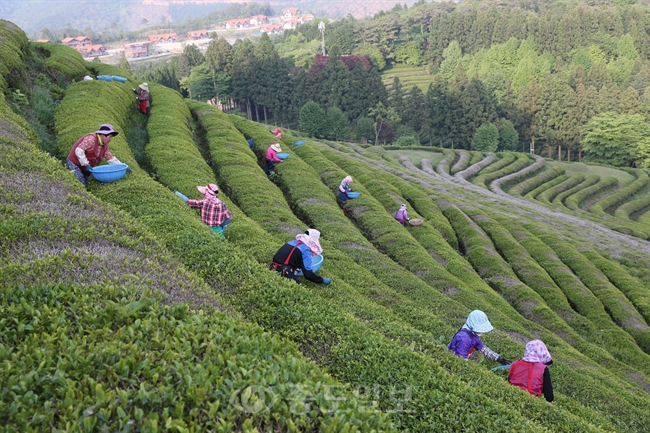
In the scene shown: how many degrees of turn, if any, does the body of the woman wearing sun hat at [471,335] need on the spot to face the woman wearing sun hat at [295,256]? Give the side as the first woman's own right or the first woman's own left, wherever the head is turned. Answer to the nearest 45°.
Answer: approximately 180°

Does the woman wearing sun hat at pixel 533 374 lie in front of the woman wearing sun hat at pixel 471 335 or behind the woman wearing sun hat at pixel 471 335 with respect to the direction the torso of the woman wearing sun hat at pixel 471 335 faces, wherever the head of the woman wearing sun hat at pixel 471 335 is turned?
in front

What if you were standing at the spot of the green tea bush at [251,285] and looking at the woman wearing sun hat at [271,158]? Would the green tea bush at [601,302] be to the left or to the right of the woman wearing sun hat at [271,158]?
right

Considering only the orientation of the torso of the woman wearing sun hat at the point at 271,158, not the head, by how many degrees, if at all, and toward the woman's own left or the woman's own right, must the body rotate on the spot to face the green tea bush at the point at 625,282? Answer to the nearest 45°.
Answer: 0° — they already face it

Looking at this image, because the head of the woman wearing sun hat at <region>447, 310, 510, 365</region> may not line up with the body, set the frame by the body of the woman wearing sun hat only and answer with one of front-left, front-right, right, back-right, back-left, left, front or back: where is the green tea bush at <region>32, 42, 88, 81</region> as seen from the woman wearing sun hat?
back-left

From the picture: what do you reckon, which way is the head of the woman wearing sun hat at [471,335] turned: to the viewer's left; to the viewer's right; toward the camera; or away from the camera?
to the viewer's right

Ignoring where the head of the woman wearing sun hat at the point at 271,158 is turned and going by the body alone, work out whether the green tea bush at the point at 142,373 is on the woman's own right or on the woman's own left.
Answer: on the woman's own right

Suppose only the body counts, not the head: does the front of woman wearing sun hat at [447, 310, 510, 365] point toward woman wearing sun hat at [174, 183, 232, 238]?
no

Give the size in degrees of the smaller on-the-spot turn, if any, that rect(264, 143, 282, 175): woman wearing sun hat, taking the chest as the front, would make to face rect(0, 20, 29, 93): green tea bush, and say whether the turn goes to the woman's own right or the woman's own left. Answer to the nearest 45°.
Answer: approximately 180°

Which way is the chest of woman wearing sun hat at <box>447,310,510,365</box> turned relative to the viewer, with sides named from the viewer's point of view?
facing to the right of the viewer

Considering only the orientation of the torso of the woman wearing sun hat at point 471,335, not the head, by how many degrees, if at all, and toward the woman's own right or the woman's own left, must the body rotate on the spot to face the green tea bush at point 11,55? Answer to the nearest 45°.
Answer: approximately 135° to the woman's own left
